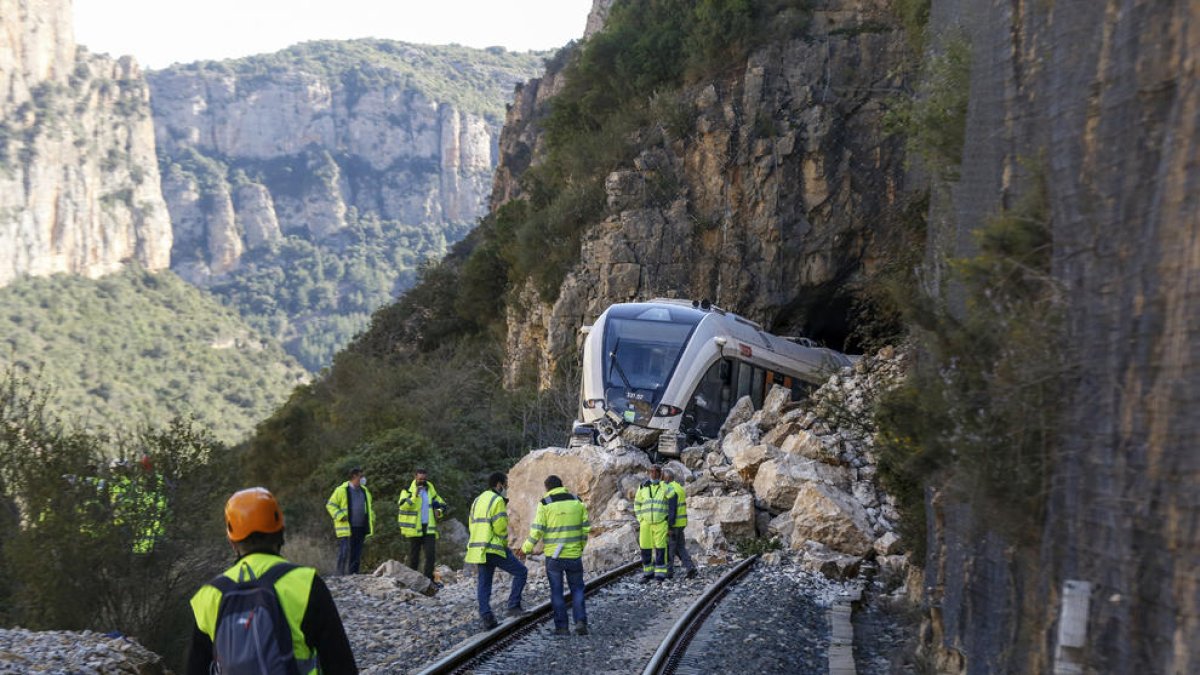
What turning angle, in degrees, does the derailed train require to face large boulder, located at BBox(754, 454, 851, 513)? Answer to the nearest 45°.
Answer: approximately 90° to its left

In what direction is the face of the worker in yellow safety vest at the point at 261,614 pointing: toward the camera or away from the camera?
away from the camera

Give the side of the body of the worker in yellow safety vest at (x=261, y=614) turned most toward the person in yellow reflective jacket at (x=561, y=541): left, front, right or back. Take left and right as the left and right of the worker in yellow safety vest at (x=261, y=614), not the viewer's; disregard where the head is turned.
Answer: front

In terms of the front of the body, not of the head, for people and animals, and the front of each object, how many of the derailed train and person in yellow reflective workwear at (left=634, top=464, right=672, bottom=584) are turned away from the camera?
0

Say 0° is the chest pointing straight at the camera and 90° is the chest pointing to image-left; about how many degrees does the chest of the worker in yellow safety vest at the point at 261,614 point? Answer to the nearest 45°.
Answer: approximately 180°

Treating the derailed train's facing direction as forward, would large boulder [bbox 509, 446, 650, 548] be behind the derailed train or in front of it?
in front

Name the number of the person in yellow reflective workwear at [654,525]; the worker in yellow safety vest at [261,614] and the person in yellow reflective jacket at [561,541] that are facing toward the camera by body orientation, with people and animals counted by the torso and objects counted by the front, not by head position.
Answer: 1

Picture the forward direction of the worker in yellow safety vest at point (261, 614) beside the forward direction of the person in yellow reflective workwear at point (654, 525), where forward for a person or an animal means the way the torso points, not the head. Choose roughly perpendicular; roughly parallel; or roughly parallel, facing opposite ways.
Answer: roughly parallel, facing opposite ways

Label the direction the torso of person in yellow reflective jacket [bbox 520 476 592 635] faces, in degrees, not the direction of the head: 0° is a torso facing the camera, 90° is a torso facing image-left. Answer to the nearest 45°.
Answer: approximately 180°

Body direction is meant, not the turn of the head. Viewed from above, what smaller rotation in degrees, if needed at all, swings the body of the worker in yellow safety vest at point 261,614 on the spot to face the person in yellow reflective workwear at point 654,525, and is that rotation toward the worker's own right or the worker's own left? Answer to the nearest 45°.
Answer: approximately 45° to the worker's own right

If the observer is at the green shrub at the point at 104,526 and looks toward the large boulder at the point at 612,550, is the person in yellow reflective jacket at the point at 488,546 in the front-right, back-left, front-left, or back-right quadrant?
front-right

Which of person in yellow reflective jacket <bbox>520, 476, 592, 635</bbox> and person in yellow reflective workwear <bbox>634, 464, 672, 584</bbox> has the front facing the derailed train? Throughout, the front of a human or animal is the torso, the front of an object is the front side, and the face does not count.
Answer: person in yellow reflective jacket <bbox>520, 476, 592, 635</bbox>

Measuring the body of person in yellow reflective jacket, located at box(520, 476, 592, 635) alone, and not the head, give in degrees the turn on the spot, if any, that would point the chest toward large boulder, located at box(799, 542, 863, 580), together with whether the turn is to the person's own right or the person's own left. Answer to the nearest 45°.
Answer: approximately 45° to the person's own right

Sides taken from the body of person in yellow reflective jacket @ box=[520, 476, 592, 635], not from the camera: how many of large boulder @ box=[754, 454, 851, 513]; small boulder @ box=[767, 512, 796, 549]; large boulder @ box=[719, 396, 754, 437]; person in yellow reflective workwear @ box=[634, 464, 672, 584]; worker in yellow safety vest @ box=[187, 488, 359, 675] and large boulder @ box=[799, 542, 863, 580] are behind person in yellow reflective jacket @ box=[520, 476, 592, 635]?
1

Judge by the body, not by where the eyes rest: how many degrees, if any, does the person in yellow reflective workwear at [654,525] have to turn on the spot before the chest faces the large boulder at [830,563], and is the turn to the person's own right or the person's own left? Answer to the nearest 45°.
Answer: approximately 90° to the person's own left

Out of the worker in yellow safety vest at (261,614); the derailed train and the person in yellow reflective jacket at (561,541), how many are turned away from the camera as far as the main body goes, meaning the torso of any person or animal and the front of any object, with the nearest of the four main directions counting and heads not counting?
2

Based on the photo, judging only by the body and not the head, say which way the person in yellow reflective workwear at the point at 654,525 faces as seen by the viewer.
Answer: toward the camera

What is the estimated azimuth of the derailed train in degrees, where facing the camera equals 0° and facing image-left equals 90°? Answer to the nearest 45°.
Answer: approximately 45°
